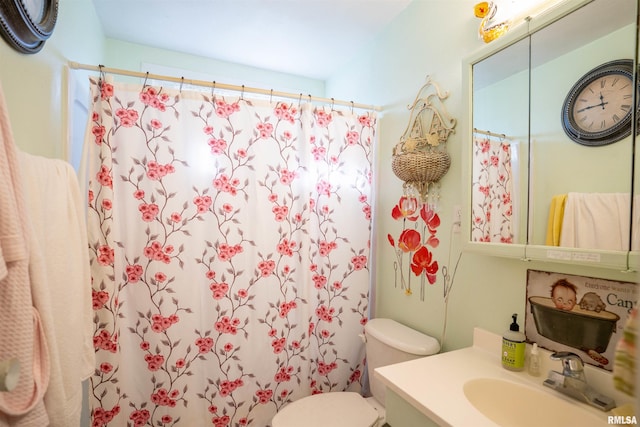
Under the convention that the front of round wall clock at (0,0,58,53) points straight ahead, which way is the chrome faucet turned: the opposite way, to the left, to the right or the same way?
the opposite way

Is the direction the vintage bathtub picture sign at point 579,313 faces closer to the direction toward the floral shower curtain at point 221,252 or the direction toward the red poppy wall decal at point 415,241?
the floral shower curtain

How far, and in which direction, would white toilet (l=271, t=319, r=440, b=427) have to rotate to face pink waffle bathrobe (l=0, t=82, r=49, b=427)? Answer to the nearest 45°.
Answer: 0° — it already faces it

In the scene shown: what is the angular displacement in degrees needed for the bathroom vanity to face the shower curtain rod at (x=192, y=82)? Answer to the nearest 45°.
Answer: approximately 45° to its right

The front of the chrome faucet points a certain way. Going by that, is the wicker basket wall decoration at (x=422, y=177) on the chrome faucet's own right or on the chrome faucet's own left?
on the chrome faucet's own right

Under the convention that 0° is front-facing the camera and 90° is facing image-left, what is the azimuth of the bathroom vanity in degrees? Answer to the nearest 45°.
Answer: approximately 45°

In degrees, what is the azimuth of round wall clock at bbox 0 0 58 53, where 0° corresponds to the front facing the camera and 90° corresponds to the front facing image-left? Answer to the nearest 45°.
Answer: approximately 315°
